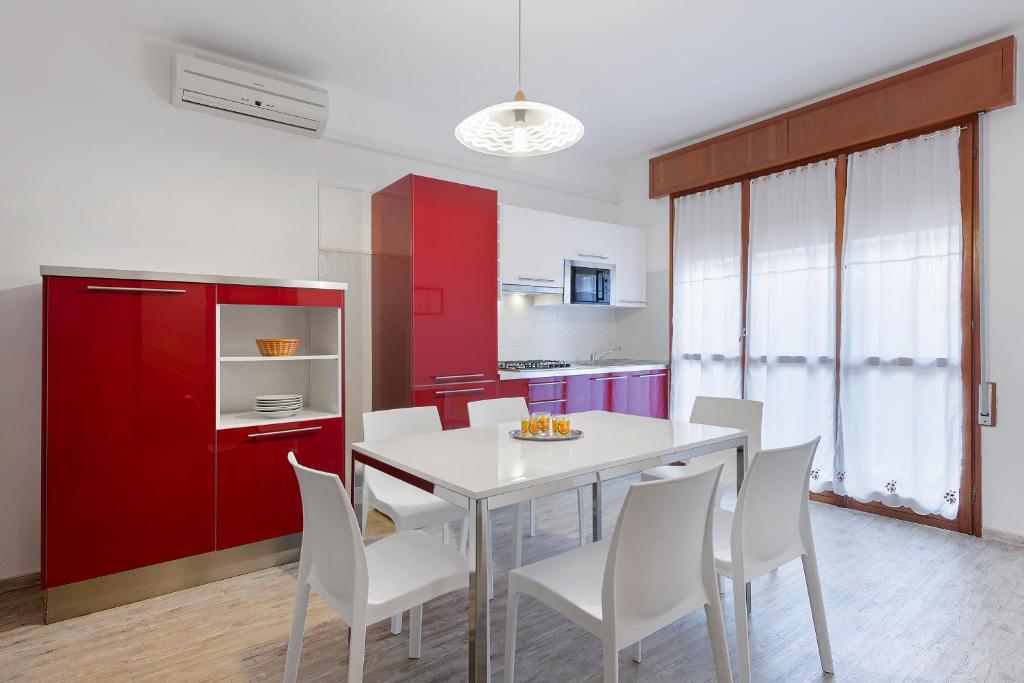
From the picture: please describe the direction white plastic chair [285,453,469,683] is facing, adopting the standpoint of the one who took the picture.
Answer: facing away from the viewer and to the right of the viewer

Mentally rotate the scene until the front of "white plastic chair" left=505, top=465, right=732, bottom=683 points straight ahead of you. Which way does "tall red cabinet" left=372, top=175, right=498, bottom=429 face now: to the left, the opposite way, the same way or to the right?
the opposite way

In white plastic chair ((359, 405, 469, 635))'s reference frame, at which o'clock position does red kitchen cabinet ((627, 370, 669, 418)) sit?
The red kitchen cabinet is roughly at 9 o'clock from the white plastic chair.

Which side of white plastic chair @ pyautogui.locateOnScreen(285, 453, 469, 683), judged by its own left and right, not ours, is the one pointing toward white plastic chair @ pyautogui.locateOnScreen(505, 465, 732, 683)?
right

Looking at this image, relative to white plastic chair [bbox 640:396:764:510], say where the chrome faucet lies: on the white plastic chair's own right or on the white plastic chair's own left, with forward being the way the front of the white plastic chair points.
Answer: on the white plastic chair's own right

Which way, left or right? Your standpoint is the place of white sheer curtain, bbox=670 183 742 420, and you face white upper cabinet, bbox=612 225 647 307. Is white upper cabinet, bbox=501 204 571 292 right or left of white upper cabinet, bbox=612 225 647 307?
left

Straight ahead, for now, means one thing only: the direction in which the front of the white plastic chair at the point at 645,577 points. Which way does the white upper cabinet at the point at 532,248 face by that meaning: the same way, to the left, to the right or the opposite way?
the opposite way

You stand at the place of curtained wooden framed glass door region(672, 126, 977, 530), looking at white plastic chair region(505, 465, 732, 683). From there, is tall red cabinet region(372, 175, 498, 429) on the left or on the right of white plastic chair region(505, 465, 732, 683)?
right

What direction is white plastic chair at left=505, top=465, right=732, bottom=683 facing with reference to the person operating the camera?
facing away from the viewer and to the left of the viewer

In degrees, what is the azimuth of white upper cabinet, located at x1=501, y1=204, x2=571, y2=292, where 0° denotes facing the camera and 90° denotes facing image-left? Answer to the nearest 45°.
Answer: approximately 315°

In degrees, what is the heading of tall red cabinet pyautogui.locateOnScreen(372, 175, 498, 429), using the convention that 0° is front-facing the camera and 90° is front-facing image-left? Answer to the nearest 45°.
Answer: approximately 315°
